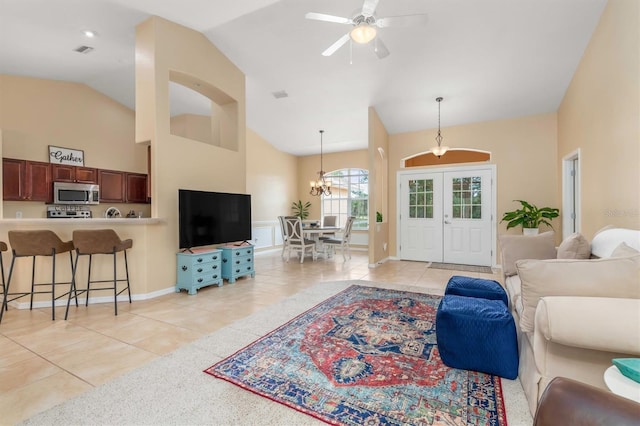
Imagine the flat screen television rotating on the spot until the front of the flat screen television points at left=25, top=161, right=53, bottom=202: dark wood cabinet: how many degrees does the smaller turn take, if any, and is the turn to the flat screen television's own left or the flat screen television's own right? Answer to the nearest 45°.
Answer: approximately 180°

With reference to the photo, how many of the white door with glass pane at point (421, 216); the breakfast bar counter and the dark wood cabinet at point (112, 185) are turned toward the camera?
3

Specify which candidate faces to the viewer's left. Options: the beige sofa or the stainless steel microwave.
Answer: the beige sofa

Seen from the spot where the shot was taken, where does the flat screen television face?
facing the viewer and to the right of the viewer

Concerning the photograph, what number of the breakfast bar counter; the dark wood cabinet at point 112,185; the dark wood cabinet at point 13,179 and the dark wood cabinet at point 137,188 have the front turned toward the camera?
4

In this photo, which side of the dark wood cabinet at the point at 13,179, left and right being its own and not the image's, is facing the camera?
front

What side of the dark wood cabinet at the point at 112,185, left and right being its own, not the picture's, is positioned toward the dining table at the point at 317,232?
left

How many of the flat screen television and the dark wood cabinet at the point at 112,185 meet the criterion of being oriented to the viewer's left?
0

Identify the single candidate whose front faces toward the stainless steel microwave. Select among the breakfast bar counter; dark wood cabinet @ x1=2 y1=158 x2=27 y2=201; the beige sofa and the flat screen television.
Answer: the beige sofa

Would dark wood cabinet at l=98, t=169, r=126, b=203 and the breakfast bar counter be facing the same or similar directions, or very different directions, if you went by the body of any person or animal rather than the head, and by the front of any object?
same or similar directions

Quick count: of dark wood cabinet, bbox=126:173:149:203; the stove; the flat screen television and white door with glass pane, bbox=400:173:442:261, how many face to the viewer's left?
0

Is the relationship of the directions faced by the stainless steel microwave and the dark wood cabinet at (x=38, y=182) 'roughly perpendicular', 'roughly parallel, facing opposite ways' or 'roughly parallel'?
roughly parallel

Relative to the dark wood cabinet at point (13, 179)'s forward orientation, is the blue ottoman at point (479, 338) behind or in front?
in front

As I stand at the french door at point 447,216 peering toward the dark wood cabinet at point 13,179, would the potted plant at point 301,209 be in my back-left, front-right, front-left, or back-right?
front-right

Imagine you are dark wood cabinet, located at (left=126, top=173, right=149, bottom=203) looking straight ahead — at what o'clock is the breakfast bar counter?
The breakfast bar counter is roughly at 12 o'clock from the dark wood cabinet.

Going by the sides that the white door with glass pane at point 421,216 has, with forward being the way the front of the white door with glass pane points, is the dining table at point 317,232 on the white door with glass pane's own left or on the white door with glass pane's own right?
on the white door with glass pane's own right

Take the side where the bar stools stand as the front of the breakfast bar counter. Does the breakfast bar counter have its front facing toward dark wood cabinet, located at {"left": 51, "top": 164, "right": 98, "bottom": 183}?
no

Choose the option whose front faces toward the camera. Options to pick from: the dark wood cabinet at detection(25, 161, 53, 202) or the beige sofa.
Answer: the dark wood cabinet

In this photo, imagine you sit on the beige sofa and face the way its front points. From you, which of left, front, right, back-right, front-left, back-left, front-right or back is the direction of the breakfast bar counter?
front

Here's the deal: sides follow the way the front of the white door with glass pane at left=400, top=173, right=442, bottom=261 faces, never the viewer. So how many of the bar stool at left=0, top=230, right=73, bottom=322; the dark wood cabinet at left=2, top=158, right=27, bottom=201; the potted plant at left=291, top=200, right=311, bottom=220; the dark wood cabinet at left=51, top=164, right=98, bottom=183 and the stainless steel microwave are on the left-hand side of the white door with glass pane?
0

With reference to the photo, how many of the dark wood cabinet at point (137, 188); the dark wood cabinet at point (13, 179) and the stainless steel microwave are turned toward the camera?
3

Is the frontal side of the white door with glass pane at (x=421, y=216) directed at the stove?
no

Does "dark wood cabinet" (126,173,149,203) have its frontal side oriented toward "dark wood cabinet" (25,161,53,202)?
no
